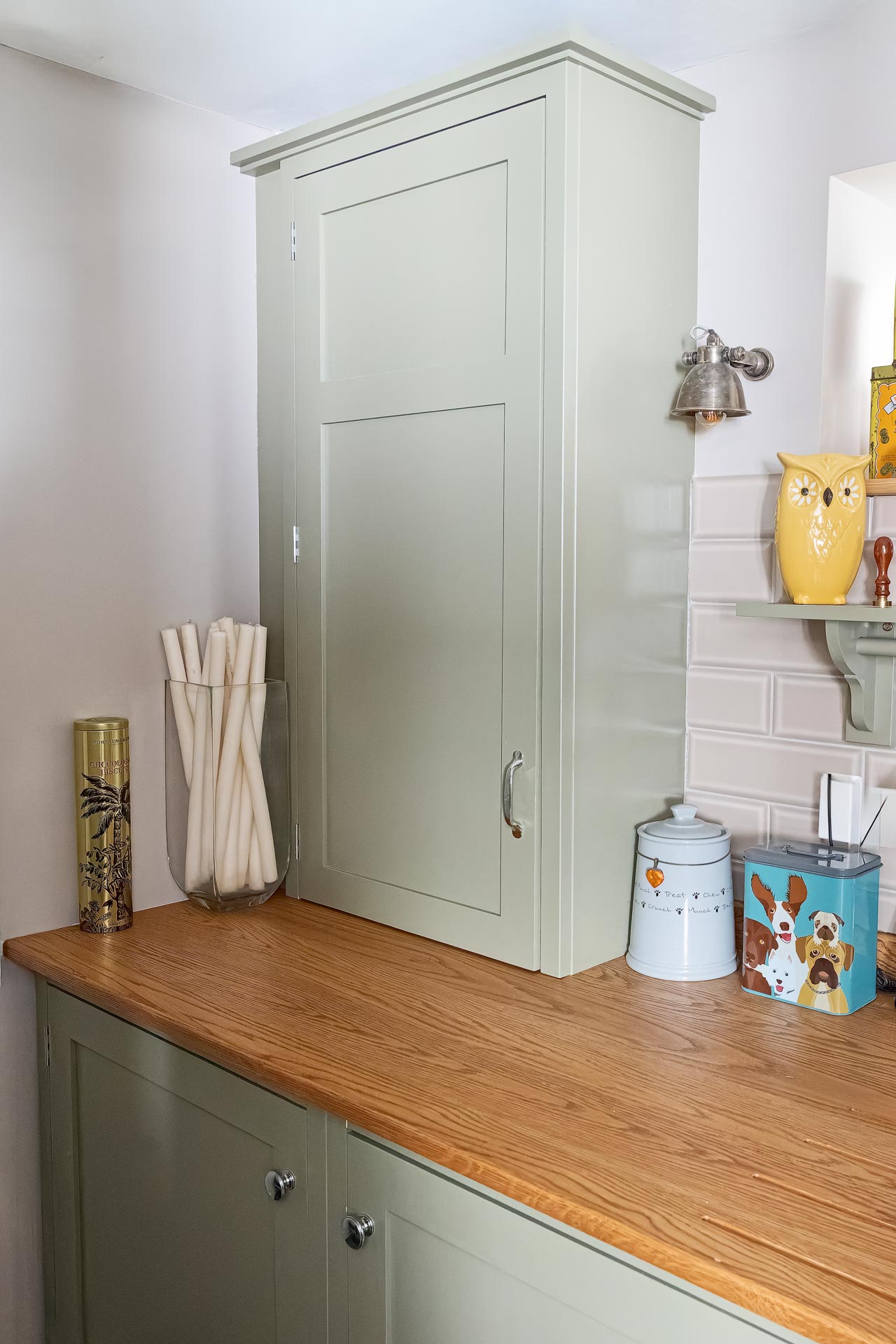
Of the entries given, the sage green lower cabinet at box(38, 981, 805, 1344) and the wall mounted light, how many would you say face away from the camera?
0

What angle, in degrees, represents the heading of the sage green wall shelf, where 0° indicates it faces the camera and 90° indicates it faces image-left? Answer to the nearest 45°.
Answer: approximately 45°

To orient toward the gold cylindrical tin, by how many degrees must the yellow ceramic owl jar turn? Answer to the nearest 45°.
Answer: approximately 90° to its right
